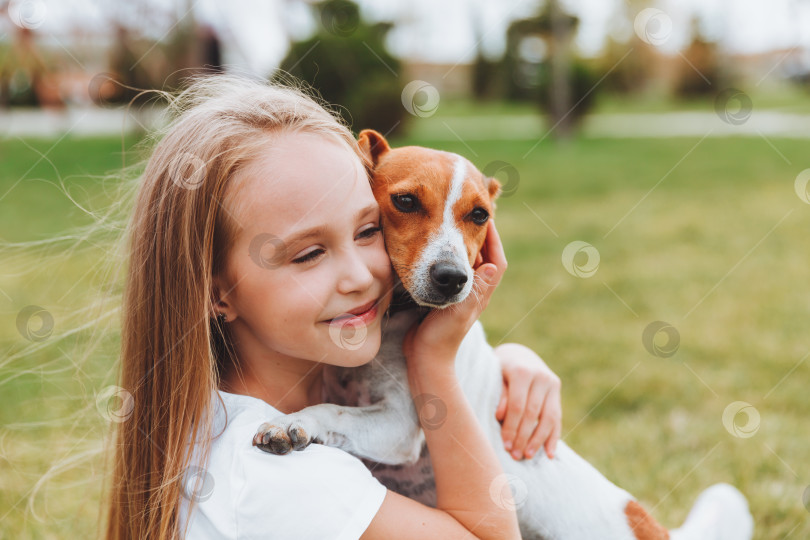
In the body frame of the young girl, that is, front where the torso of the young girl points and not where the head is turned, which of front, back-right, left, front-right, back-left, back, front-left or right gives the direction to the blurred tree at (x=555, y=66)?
left

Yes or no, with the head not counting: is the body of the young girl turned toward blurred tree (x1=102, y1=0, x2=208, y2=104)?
no

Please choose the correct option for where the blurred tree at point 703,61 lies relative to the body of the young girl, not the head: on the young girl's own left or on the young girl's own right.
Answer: on the young girl's own left

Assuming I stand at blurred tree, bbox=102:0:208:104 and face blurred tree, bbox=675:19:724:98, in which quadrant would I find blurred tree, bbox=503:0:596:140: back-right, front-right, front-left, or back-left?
front-right

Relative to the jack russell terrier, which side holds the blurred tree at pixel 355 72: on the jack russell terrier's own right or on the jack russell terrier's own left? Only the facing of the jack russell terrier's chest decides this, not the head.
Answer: on the jack russell terrier's own right

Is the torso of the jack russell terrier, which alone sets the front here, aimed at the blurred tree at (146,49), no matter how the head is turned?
no

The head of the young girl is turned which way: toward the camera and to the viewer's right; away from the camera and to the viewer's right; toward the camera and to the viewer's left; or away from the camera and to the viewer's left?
toward the camera and to the viewer's right

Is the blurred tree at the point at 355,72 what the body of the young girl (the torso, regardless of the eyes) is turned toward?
no

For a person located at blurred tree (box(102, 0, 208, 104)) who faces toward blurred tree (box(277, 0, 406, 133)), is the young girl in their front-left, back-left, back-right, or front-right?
front-right
